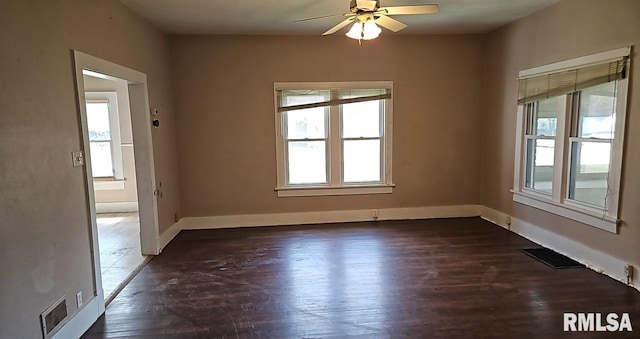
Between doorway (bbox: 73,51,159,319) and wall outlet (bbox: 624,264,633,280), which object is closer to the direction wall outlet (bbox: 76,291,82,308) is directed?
the wall outlet

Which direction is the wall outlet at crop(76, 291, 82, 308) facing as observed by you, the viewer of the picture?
facing the viewer and to the right of the viewer

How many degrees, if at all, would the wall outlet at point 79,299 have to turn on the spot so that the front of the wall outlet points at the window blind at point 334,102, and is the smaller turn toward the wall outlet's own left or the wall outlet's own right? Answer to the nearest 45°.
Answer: approximately 45° to the wall outlet's own left

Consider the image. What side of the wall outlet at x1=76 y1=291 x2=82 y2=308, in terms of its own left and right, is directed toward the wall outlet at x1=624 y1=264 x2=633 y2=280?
front

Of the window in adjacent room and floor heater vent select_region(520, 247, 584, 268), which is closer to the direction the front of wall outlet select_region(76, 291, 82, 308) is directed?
the floor heater vent

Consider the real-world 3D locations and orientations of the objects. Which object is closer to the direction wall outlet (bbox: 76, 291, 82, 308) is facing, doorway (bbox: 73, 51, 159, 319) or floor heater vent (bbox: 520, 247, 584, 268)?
the floor heater vent

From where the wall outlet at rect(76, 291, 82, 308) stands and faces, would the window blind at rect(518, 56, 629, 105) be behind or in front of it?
in front

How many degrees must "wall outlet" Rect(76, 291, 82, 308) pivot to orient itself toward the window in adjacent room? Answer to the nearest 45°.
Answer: approximately 135° to its left

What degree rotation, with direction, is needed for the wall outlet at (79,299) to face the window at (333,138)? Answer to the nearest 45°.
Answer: approximately 45° to its left

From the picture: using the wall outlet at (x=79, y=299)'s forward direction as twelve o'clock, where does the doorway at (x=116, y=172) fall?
The doorway is roughly at 8 o'clock from the wall outlet.

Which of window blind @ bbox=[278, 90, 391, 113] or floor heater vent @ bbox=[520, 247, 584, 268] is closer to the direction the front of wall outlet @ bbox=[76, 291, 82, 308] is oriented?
the floor heater vent
